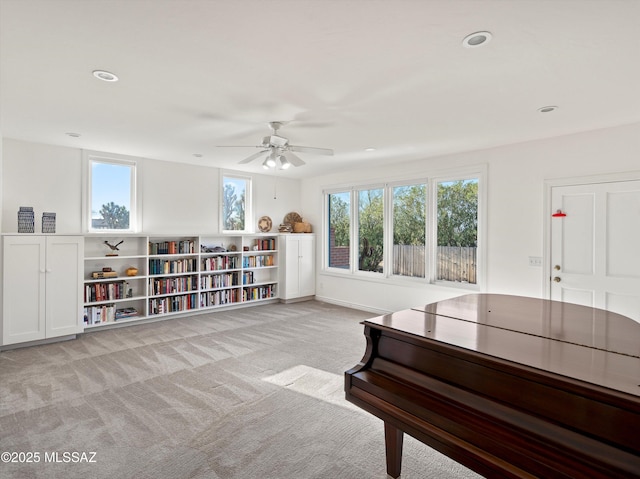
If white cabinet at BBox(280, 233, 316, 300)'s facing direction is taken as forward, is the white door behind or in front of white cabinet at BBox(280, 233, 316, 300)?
in front

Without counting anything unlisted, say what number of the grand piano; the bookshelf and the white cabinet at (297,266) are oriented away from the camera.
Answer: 0

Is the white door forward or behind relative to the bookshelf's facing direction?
forward

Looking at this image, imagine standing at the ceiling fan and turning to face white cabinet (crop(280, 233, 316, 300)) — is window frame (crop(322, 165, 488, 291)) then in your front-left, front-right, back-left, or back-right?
front-right

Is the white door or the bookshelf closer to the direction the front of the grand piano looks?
the bookshelf

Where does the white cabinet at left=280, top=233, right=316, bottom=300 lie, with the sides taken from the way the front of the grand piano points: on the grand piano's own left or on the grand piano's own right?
on the grand piano's own right

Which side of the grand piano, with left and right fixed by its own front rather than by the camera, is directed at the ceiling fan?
right

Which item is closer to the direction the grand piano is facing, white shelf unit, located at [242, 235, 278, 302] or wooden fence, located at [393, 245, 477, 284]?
the white shelf unit

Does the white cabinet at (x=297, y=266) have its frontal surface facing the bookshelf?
no

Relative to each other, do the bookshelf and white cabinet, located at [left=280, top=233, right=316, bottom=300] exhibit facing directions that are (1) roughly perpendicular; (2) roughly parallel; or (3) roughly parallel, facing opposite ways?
roughly parallel

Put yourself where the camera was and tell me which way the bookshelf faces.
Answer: facing the viewer and to the right of the viewer

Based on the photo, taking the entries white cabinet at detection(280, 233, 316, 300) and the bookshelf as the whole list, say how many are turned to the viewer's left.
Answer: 0

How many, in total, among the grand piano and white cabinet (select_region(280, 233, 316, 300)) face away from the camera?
0

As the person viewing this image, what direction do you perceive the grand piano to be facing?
facing the viewer and to the left of the viewer

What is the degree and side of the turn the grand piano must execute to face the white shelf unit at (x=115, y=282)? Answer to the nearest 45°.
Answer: approximately 45° to its right

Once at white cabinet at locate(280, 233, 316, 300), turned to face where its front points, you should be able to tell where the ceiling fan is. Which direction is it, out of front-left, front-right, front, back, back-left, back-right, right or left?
front-right

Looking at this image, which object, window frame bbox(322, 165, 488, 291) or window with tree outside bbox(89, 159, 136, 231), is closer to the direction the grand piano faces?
the window with tree outside
